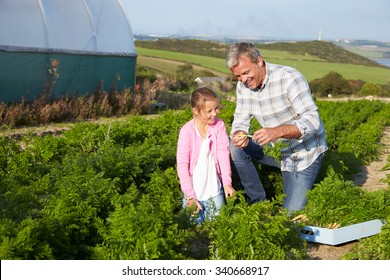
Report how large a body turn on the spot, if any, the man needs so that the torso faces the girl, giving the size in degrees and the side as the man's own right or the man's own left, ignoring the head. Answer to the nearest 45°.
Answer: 0° — they already face them

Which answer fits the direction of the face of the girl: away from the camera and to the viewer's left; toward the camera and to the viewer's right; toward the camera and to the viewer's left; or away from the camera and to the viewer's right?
toward the camera and to the viewer's right

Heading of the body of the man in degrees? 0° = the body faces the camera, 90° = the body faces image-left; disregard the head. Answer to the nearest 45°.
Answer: approximately 45°

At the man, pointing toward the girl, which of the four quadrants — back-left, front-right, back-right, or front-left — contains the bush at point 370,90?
back-right

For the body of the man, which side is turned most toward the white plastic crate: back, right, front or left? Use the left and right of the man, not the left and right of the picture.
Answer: left

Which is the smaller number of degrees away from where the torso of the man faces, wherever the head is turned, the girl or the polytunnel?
the girl

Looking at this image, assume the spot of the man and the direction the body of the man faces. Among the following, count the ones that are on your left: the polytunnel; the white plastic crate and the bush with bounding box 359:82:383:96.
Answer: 1

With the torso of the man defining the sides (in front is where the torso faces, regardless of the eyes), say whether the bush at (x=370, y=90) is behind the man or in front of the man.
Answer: behind

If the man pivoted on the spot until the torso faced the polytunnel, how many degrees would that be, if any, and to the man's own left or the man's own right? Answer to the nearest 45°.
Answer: approximately 90° to the man's own right
